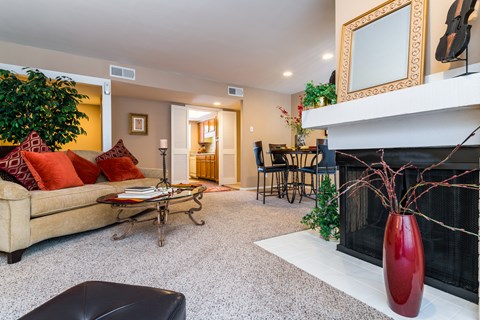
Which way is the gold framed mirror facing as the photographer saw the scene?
facing the viewer and to the left of the viewer

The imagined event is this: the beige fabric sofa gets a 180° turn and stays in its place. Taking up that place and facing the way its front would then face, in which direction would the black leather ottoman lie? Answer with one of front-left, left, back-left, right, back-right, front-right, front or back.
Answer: back-left

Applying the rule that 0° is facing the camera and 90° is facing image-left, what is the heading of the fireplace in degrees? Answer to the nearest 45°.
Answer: approximately 45°

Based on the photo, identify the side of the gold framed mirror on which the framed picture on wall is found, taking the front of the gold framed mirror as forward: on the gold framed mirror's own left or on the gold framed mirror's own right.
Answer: on the gold framed mirror's own right

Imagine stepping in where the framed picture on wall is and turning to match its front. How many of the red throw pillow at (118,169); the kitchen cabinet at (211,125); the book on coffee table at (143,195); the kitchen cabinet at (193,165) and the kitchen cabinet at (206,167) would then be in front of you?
2

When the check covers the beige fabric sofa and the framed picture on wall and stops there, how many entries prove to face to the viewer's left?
0

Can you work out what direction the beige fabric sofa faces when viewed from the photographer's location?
facing the viewer and to the right of the viewer

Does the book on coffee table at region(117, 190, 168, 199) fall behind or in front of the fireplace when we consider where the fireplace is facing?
in front

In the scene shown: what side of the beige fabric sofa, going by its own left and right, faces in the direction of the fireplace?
front

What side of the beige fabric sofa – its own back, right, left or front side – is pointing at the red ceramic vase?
front

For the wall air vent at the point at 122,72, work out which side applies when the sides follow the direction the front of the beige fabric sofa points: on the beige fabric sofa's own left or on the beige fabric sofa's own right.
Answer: on the beige fabric sofa's own left

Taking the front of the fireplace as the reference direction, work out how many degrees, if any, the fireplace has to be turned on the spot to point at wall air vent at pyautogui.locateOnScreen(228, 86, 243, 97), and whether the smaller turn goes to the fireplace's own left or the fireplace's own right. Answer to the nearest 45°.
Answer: approximately 90° to the fireplace's own right
